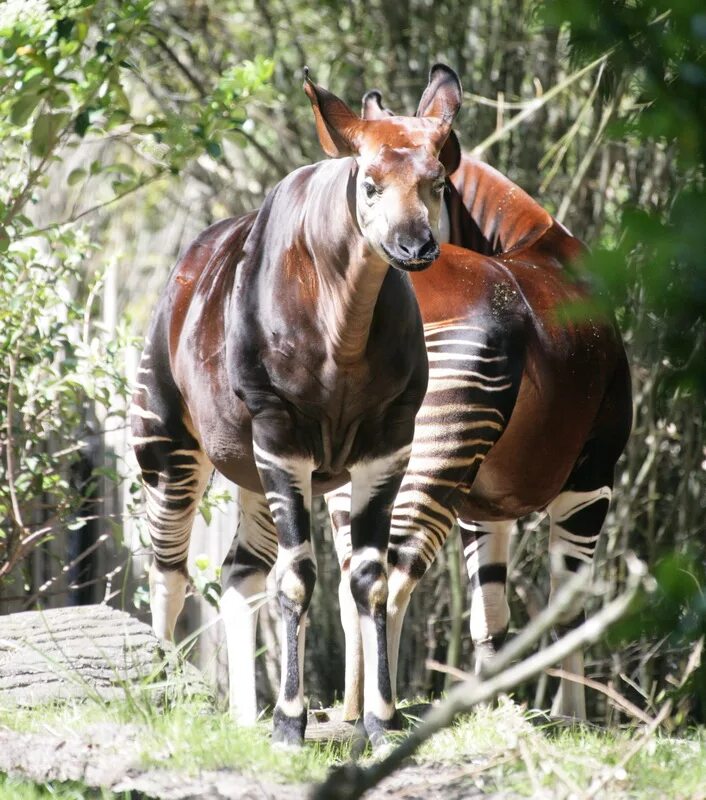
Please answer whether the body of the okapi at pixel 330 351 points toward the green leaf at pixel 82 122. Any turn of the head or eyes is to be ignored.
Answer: no

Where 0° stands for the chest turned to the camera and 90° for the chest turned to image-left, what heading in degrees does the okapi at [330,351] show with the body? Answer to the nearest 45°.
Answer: approximately 315°

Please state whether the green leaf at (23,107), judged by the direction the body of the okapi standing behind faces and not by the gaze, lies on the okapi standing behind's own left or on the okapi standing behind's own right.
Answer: on the okapi standing behind's own left

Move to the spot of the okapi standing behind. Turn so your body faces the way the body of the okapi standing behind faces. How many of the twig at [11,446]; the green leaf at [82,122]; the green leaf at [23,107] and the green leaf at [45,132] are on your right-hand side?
0

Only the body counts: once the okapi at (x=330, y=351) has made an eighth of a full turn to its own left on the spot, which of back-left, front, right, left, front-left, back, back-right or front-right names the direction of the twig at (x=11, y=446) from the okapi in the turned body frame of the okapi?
back-left
